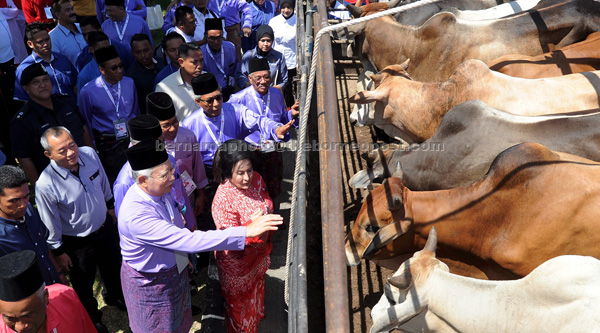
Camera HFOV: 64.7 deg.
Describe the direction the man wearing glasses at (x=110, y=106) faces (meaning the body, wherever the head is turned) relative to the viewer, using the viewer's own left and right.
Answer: facing the viewer and to the right of the viewer

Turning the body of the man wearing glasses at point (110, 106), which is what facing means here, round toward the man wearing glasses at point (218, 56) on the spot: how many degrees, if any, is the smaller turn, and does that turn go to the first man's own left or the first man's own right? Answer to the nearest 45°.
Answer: approximately 90° to the first man's own left

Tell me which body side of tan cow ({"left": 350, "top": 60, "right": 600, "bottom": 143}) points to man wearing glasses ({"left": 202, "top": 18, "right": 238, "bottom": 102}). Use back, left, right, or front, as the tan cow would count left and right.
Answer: front

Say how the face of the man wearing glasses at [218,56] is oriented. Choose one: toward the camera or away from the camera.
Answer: toward the camera

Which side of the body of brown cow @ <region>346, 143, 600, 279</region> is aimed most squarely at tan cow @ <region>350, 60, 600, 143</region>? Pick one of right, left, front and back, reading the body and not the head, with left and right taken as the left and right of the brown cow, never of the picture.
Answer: right

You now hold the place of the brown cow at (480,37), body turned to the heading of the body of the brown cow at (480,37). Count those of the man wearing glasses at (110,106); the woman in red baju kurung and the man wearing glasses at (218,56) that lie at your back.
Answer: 0

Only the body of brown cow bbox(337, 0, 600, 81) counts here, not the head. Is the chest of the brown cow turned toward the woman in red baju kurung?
no

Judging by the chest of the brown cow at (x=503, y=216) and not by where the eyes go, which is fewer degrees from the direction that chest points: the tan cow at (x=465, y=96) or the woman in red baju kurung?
the woman in red baju kurung

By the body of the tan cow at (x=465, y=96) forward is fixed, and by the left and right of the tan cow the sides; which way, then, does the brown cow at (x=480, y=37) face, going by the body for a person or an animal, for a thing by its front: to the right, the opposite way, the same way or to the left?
the same way

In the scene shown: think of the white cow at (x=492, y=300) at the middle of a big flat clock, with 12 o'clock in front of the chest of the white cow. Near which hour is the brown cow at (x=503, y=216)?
The brown cow is roughly at 3 o'clock from the white cow.

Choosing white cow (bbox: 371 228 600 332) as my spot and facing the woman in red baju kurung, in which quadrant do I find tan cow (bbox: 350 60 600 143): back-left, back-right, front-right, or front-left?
front-right

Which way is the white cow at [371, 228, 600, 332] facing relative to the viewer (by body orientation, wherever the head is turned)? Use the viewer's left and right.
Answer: facing to the left of the viewer

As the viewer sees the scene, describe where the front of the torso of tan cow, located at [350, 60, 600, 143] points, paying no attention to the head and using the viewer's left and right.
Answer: facing to the left of the viewer

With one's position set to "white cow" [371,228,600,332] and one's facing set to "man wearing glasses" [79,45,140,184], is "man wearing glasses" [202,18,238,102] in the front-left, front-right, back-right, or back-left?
front-right

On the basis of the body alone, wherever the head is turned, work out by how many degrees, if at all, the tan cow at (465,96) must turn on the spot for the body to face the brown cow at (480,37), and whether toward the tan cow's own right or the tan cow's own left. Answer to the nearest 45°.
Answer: approximately 90° to the tan cow's own right

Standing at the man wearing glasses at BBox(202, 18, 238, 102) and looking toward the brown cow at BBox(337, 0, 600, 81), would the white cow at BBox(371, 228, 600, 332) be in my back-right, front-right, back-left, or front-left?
front-right

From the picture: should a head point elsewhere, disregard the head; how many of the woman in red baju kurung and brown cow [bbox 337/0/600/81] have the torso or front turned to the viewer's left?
1

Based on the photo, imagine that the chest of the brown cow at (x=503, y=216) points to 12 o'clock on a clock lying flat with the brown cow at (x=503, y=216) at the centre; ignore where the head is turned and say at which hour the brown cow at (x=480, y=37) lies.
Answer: the brown cow at (x=480, y=37) is roughly at 3 o'clock from the brown cow at (x=503, y=216).

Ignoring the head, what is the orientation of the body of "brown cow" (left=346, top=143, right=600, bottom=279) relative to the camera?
to the viewer's left
